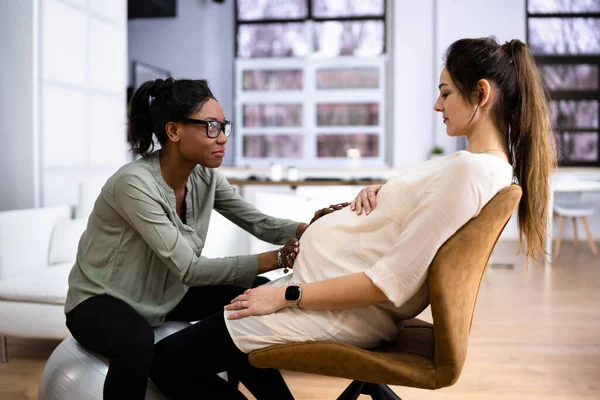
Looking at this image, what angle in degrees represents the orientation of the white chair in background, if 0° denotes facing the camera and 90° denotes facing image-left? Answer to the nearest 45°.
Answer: approximately 315°

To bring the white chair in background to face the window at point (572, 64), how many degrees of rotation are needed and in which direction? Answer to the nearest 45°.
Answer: approximately 135° to its left

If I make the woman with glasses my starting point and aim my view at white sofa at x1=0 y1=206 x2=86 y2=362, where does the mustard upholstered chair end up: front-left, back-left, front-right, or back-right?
back-right

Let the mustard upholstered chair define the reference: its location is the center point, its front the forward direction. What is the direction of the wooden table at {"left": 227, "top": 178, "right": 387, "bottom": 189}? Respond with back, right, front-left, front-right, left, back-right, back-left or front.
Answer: right

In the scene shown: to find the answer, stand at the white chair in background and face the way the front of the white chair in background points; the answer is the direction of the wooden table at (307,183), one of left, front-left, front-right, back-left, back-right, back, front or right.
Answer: right

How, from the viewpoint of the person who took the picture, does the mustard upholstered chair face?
facing to the left of the viewer

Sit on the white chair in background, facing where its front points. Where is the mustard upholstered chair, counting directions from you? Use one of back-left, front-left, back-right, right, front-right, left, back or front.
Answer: front-right

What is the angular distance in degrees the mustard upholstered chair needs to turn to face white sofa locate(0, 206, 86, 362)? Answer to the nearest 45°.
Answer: approximately 45° to its right

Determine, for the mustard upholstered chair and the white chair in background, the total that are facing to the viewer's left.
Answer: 1

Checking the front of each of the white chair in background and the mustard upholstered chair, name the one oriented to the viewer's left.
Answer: the mustard upholstered chair

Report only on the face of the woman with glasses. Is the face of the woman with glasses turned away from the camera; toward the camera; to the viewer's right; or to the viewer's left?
to the viewer's right
